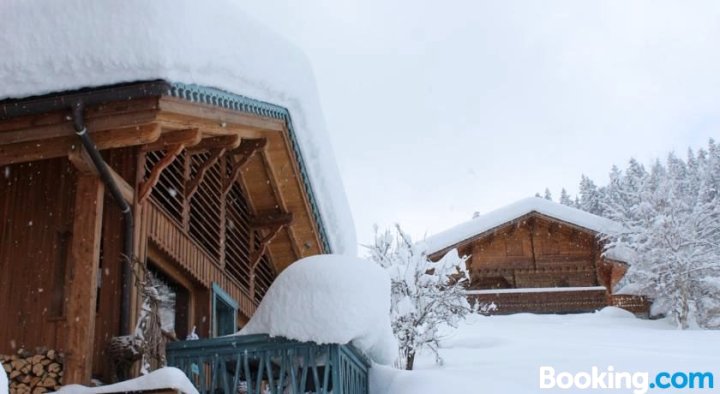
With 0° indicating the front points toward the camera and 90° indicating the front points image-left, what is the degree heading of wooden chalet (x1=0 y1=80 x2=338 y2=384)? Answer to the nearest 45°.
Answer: approximately 315°

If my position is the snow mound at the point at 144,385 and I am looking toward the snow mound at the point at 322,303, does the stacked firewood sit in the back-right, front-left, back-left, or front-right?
back-left

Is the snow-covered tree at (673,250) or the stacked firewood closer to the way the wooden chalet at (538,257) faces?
the stacked firewood

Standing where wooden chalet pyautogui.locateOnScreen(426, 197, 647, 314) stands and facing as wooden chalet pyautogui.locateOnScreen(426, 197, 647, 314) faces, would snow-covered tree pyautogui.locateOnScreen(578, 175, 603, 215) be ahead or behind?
behind

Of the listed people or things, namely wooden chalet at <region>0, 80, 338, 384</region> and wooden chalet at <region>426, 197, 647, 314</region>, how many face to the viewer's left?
0

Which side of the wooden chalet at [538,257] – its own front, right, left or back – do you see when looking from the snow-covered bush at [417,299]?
front

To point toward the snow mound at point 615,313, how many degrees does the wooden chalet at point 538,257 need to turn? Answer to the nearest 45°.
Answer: approximately 45° to its left

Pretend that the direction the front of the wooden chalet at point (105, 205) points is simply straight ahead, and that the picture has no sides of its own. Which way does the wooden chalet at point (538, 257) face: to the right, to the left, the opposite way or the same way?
to the right

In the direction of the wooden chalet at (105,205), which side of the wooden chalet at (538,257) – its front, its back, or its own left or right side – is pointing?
front

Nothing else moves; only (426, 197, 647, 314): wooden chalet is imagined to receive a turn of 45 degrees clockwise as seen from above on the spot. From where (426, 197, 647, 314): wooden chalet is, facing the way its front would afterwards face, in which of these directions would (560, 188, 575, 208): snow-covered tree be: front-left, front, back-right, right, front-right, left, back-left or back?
back-right

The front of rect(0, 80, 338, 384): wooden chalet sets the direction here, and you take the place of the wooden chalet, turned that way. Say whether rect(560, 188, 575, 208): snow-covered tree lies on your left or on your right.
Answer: on your left

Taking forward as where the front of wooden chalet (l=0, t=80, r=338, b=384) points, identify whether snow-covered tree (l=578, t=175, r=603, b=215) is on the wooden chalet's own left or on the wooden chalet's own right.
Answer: on the wooden chalet's own left

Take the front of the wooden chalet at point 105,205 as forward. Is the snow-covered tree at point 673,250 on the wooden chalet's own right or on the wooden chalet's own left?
on the wooden chalet's own left

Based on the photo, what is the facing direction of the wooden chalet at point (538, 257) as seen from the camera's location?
facing the viewer

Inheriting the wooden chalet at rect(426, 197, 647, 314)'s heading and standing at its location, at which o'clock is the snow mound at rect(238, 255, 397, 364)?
The snow mound is roughly at 12 o'clock from the wooden chalet.
